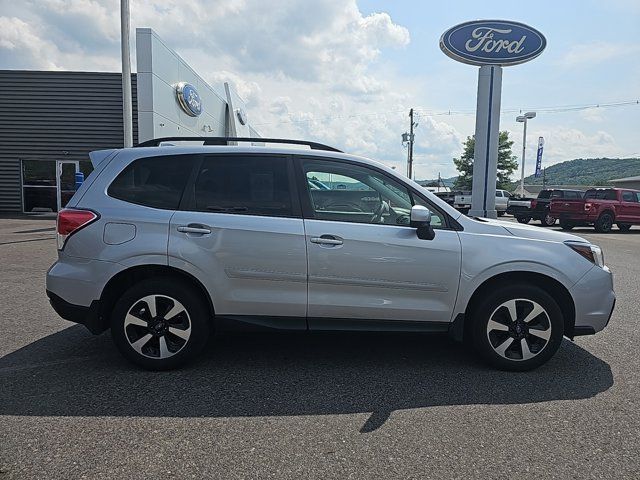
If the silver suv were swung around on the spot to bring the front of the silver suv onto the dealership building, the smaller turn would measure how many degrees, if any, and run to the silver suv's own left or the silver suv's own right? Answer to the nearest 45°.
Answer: approximately 135° to the silver suv's own left

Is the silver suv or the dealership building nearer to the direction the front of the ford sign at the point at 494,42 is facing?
the silver suv

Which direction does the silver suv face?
to the viewer's right

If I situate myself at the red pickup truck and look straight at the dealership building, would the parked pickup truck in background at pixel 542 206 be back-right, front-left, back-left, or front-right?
front-right

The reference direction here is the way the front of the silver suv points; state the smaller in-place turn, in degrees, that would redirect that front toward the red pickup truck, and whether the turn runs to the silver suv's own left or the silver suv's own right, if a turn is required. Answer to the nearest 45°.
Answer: approximately 45° to the silver suv's own left

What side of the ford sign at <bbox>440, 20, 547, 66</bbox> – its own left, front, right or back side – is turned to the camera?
front

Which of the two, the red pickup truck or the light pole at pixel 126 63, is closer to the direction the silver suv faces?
the red pickup truck

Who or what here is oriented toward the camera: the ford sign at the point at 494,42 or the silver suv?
the ford sign

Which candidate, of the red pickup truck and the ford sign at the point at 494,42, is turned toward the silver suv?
the ford sign

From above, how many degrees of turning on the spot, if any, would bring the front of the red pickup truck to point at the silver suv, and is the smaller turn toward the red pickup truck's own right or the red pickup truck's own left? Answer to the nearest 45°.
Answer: approximately 135° to the red pickup truck's own right

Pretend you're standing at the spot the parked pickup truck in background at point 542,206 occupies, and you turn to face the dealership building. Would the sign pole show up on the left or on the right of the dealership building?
left
